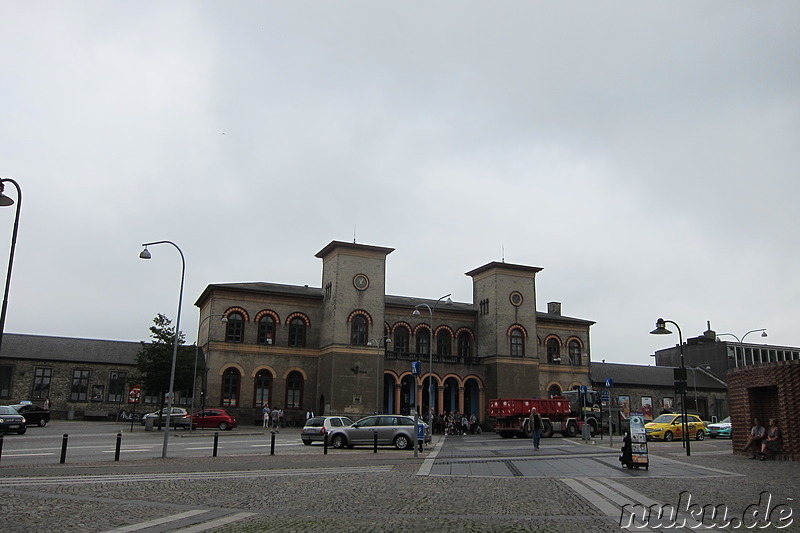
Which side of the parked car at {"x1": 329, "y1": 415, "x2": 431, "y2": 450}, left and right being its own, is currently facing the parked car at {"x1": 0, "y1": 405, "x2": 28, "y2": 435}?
front

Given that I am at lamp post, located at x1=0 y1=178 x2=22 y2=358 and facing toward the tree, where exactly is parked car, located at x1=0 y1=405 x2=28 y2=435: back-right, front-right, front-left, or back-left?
front-left

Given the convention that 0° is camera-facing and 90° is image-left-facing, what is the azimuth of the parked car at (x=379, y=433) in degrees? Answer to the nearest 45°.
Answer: approximately 90°

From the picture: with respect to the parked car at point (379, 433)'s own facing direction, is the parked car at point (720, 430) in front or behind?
behind

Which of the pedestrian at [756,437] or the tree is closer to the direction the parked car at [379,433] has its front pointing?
the tree

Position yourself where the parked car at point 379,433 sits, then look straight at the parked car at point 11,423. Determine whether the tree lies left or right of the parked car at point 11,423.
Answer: right

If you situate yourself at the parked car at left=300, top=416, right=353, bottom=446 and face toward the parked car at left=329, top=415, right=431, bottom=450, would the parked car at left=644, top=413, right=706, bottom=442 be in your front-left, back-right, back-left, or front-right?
front-left

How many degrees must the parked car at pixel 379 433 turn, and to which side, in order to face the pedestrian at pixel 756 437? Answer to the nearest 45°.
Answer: approximately 135° to its left

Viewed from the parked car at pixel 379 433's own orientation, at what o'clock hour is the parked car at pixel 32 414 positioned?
the parked car at pixel 32 414 is roughly at 1 o'clock from the parked car at pixel 379 433.

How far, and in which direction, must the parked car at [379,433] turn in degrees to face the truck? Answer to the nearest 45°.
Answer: approximately 135° to its right

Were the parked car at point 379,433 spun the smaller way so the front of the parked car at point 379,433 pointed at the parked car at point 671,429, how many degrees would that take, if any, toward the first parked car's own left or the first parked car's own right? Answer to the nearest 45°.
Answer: approximately 135° to the first parked car's own right

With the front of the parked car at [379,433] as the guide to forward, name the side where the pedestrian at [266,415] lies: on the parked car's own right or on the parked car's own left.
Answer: on the parked car's own right

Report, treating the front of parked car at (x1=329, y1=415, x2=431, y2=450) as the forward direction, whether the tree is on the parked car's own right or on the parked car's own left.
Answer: on the parked car's own right

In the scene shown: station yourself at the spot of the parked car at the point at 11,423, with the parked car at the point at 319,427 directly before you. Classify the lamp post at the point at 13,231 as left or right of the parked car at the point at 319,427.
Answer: right

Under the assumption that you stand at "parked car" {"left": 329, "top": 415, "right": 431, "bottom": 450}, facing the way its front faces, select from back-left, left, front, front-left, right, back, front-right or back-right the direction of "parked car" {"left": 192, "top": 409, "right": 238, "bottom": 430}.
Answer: front-right

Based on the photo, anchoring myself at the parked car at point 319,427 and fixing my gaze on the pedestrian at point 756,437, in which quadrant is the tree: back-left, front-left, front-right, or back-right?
back-left

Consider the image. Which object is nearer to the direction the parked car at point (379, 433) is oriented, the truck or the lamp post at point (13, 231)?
the lamp post
